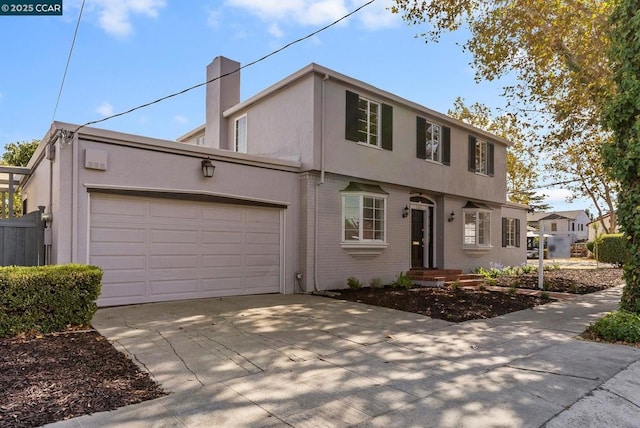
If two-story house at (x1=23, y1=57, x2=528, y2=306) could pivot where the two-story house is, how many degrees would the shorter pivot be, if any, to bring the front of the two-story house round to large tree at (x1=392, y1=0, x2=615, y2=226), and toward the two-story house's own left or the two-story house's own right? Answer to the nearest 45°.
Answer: approximately 45° to the two-story house's own left

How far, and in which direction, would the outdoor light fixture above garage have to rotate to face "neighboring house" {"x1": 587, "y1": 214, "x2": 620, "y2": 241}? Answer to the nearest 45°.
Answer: approximately 90° to its left
